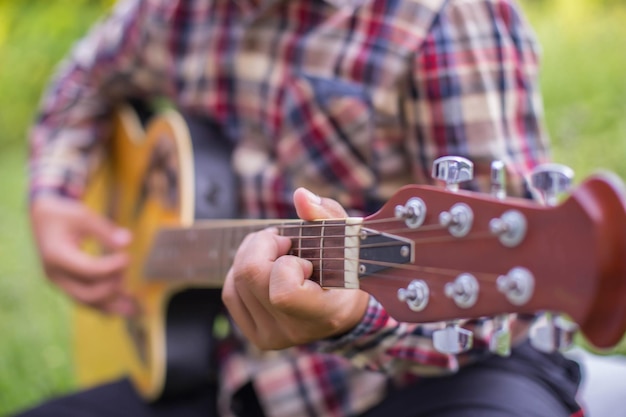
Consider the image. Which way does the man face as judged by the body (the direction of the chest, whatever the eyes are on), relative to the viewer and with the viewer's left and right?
facing the viewer and to the left of the viewer
